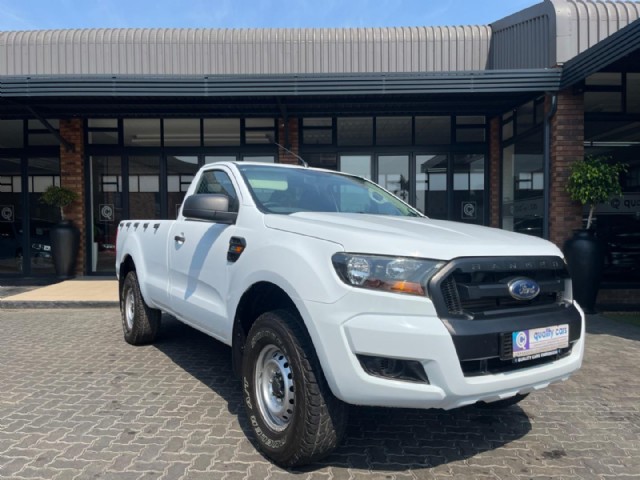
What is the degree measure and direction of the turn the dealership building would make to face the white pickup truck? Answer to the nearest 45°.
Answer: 0° — it already faces it

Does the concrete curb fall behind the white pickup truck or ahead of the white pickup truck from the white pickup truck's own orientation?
behind

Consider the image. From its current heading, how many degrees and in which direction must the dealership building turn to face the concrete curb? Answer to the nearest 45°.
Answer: approximately 45° to its right

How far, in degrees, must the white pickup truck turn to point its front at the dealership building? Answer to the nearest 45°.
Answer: approximately 135° to its left

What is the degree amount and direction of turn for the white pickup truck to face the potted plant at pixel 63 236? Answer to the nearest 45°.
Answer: approximately 180°

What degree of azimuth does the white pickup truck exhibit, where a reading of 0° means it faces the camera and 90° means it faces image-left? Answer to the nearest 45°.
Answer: approximately 315°

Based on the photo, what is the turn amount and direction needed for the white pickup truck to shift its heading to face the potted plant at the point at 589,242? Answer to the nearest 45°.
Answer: approximately 90° to its left
